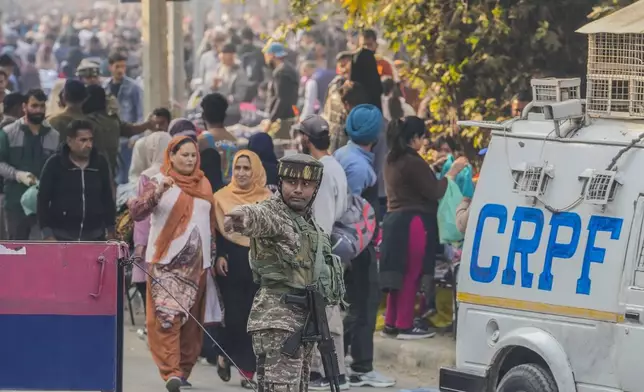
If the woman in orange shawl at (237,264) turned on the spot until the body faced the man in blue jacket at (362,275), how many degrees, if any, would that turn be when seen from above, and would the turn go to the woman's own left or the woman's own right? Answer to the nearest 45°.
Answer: approximately 90° to the woman's own left

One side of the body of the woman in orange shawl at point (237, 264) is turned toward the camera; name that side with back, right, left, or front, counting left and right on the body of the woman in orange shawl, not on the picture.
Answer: front

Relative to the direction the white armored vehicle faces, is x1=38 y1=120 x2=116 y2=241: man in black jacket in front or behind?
behind

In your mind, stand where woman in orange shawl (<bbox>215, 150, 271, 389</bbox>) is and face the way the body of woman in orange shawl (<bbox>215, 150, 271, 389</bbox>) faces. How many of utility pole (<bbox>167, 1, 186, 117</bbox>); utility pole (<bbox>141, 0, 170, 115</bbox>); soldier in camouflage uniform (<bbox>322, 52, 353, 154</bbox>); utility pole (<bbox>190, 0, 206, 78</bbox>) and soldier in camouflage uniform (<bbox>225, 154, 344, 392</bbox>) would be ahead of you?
1

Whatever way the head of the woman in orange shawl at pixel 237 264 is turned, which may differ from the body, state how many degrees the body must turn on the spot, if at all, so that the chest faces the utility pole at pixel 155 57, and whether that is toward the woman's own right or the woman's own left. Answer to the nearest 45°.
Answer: approximately 180°
